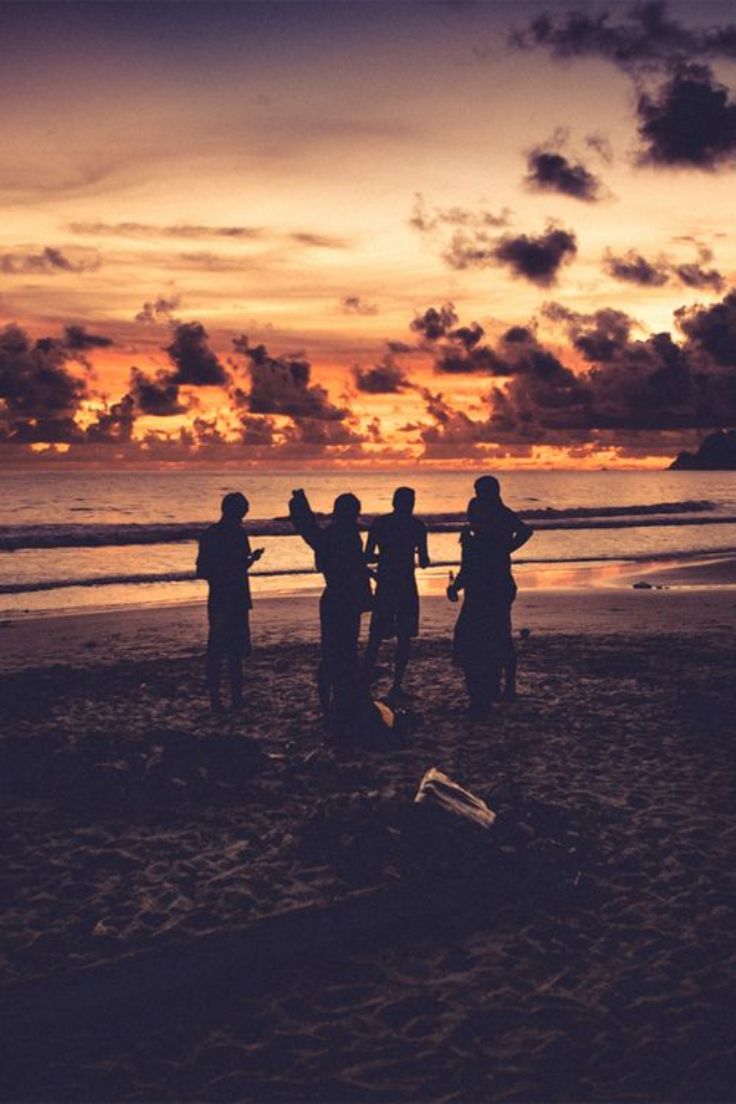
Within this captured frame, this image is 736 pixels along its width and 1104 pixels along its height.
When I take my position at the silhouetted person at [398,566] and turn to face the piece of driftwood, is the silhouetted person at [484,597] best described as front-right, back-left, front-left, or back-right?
front-left

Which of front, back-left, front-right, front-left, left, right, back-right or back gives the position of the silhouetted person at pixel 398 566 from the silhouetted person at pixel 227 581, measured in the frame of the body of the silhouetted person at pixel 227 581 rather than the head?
front-left

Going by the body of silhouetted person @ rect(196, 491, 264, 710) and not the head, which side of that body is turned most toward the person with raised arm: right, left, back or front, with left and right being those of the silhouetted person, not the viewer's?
front

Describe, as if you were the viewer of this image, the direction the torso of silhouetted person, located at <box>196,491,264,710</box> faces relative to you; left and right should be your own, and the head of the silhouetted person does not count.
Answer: facing the viewer and to the right of the viewer
